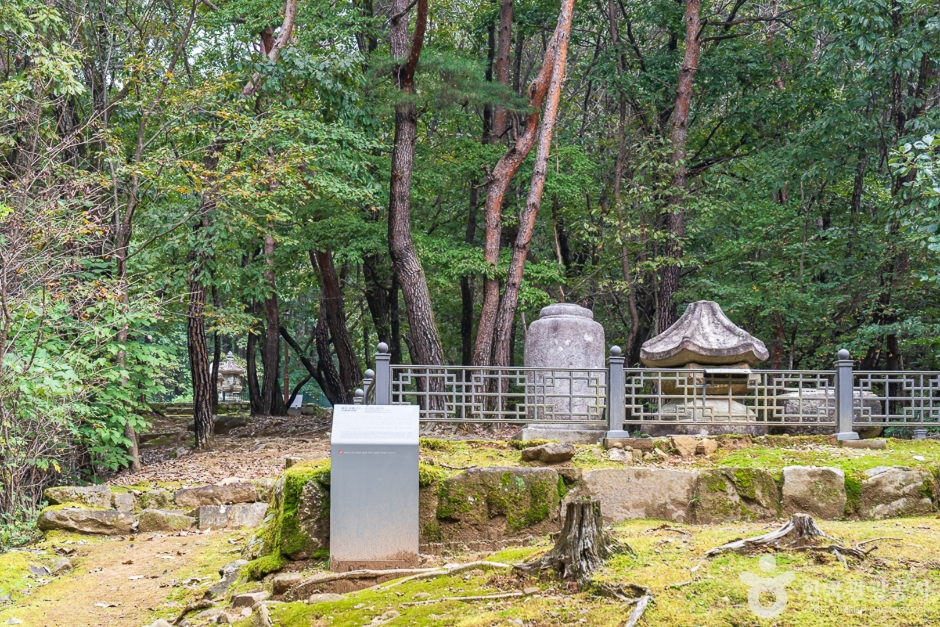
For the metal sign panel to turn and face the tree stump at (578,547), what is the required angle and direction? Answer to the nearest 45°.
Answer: approximately 45° to its left

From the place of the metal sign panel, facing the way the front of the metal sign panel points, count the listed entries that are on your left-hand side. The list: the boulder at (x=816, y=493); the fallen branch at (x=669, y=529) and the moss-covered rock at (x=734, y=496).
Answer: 3

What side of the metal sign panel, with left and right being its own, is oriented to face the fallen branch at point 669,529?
left

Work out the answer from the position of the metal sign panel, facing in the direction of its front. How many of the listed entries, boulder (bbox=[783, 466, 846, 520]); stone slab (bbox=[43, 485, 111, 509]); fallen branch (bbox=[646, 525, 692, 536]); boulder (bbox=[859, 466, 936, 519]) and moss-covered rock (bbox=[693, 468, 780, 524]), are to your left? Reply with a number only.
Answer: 4

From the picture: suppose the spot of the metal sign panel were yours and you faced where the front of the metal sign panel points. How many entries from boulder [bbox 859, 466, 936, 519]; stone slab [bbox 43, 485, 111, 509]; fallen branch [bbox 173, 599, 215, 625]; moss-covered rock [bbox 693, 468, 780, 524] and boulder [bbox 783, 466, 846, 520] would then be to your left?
3

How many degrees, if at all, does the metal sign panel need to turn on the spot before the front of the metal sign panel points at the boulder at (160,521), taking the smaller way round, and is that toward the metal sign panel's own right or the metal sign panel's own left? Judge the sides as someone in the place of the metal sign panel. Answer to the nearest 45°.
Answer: approximately 135° to the metal sign panel's own right

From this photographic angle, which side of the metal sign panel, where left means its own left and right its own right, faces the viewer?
front

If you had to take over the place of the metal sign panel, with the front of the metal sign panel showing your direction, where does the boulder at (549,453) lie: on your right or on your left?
on your left

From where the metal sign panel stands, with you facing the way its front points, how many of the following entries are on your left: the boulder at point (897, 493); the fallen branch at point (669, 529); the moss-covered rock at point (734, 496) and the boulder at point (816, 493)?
4

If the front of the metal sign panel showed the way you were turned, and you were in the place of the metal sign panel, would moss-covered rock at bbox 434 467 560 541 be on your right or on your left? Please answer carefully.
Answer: on your left

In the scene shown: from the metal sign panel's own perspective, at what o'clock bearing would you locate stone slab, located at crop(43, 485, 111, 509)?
The stone slab is roughly at 5 o'clock from the metal sign panel.

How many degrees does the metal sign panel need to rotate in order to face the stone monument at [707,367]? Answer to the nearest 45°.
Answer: approximately 135° to its left

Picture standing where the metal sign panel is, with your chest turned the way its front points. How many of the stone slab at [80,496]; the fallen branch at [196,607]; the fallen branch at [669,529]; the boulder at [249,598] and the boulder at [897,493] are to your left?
2

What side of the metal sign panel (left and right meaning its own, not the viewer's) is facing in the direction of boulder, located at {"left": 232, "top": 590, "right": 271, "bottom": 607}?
right
